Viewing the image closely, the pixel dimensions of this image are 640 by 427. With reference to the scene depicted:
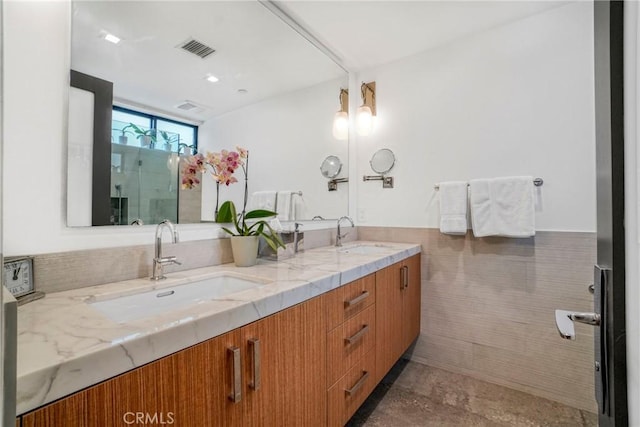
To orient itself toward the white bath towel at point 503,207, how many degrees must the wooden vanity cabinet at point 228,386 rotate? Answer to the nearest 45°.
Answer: approximately 45° to its left

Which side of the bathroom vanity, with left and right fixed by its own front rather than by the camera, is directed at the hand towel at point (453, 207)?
left

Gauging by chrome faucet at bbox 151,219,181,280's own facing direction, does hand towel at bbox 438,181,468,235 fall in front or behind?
in front

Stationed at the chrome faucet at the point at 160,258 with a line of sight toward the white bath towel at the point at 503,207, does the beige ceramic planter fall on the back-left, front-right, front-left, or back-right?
front-left

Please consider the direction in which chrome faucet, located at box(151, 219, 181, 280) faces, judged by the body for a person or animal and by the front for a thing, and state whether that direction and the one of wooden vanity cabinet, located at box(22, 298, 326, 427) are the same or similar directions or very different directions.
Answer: same or similar directions

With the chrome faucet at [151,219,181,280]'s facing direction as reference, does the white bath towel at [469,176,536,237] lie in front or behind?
in front

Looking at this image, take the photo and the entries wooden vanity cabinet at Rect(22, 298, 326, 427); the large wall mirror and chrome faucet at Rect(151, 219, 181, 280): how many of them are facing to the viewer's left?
0

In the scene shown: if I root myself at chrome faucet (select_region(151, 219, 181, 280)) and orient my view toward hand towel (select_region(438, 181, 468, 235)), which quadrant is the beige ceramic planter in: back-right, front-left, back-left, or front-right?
front-left

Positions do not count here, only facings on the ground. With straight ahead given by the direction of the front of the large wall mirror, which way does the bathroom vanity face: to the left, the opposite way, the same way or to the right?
the same way

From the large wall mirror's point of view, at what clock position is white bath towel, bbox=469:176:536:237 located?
The white bath towel is roughly at 11 o'clock from the large wall mirror.

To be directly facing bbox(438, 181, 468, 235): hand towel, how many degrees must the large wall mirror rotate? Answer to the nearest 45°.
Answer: approximately 45° to its left

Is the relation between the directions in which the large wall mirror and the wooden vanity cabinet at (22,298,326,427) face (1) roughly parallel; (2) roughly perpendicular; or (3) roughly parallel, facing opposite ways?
roughly parallel

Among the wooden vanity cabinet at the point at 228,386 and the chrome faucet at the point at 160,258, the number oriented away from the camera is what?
0

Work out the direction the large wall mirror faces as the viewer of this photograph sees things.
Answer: facing the viewer and to the right of the viewer
